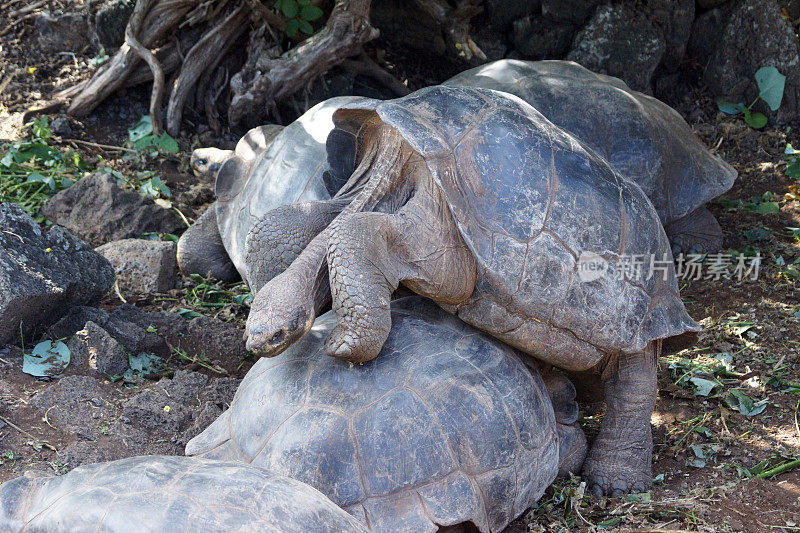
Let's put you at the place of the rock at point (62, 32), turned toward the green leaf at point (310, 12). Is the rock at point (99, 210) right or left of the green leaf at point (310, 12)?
right

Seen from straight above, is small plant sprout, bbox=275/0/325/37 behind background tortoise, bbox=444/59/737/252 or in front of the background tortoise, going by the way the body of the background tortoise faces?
in front

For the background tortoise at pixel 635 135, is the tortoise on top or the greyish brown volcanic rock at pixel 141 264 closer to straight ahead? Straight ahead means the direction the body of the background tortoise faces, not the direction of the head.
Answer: the greyish brown volcanic rock

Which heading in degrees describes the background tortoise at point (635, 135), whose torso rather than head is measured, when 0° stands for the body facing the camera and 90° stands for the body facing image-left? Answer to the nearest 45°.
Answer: approximately 90°

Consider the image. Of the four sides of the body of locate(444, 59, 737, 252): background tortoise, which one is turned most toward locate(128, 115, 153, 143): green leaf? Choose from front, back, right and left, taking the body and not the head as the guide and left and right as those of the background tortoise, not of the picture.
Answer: front

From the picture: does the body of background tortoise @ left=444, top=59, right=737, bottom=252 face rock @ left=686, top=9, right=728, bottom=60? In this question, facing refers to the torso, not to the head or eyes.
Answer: no

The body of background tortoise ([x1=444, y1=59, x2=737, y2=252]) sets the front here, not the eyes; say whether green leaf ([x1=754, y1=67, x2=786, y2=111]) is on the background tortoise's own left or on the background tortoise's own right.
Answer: on the background tortoise's own right

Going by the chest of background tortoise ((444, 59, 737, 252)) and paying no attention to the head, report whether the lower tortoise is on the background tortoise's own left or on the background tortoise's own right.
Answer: on the background tortoise's own left

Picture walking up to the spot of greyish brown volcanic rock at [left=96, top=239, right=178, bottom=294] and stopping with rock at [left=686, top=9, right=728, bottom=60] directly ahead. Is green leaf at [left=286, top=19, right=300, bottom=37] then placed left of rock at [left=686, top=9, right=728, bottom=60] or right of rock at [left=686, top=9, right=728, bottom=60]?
left

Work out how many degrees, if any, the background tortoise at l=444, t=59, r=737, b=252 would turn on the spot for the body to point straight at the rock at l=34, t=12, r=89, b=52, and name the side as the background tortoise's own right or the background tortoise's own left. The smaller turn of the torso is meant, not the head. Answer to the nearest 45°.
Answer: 0° — it already faces it

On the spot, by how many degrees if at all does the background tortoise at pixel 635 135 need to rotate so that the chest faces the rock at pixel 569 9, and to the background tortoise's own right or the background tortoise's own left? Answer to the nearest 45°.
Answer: approximately 90° to the background tortoise's own right

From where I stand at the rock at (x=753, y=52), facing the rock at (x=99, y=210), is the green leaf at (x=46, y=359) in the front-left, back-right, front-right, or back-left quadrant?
front-left

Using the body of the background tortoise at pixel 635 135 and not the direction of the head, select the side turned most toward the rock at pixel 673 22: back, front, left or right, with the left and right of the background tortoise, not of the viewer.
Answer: right

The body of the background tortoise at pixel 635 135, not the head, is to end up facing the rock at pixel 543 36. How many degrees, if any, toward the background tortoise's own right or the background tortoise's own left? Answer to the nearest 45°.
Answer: approximately 90° to the background tortoise's own right

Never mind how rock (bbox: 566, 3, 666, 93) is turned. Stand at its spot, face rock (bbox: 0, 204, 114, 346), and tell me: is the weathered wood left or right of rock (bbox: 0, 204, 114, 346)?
right

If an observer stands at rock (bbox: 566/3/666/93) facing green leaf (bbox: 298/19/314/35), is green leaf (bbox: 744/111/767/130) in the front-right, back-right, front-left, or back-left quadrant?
back-left

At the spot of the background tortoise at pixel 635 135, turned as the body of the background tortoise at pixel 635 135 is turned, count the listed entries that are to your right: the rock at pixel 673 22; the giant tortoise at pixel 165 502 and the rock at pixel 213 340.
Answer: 1

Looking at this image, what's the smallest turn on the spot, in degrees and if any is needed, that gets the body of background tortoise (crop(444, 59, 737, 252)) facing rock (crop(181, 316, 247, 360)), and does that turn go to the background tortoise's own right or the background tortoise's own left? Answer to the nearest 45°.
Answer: approximately 45° to the background tortoise's own left
